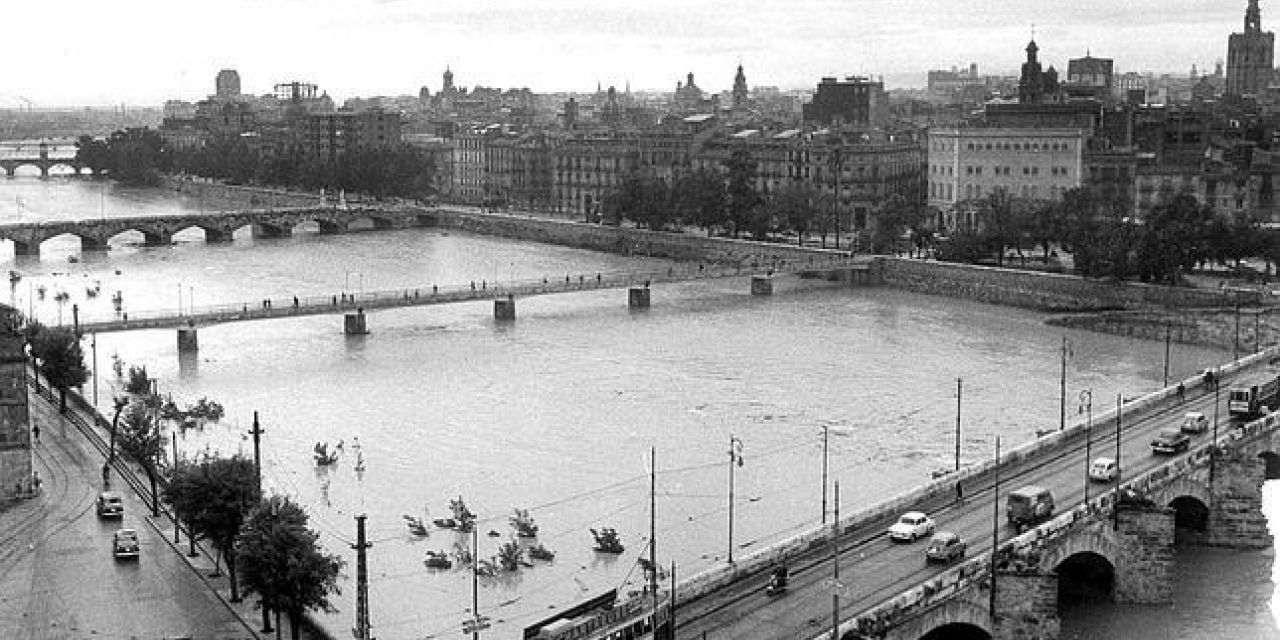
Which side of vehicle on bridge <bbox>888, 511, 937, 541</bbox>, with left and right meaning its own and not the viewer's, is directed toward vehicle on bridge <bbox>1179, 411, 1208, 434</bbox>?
back

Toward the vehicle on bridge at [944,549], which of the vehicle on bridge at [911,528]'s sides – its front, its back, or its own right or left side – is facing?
left

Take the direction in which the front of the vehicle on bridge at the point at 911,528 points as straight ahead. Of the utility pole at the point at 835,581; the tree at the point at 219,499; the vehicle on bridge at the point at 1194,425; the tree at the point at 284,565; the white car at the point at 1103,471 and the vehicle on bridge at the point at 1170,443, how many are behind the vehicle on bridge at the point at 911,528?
3

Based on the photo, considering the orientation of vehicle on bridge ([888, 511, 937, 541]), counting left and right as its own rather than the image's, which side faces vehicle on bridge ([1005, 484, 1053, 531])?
back

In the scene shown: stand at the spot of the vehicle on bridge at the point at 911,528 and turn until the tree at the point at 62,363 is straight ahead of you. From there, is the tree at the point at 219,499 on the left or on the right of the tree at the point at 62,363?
left

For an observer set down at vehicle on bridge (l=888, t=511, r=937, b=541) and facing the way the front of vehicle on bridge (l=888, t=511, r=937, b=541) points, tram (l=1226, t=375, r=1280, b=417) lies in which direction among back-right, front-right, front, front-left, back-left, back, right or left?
back

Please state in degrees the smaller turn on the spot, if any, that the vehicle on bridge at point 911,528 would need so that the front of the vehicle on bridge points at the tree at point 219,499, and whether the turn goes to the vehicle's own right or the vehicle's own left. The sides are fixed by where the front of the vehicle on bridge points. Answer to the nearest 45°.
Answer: approximately 45° to the vehicle's own right

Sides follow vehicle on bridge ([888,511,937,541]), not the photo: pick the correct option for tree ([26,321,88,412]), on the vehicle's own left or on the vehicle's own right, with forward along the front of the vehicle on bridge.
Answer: on the vehicle's own right
